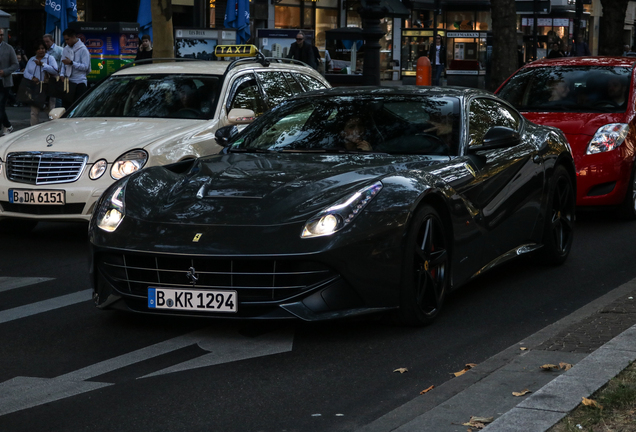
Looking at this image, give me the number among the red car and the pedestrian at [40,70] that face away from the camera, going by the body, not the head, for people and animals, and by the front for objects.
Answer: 0

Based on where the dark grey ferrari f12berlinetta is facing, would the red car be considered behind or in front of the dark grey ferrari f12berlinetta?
behind

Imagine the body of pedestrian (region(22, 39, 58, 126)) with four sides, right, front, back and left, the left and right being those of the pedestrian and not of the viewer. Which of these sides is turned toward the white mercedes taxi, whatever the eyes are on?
front

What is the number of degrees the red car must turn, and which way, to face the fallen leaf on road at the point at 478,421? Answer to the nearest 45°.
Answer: approximately 45° to its left

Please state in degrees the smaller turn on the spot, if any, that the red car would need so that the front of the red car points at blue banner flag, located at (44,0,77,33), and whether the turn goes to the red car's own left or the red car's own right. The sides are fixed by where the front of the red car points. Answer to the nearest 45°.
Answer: approximately 90° to the red car's own right

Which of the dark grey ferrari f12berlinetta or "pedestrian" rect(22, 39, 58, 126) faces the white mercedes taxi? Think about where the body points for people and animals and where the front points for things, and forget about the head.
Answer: the pedestrian

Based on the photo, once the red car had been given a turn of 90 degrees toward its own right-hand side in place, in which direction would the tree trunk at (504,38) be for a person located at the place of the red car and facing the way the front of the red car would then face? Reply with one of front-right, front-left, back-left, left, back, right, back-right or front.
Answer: front-right

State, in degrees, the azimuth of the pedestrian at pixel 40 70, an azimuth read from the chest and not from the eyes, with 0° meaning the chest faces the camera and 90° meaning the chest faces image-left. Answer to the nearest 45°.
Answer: approximately 0°

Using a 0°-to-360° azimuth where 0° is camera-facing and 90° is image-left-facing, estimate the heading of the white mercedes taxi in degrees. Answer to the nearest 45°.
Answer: approximately 45°

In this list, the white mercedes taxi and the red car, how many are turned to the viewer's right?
0

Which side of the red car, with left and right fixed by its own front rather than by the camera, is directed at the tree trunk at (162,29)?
right
